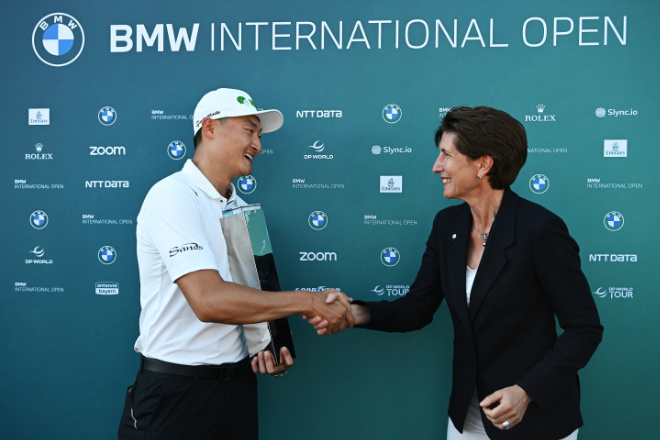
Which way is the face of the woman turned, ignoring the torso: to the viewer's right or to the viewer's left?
to the viewer's left

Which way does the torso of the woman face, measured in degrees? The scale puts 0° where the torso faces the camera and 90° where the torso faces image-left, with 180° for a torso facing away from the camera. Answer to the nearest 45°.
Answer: approximately 45°

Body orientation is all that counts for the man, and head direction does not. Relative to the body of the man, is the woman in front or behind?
in front

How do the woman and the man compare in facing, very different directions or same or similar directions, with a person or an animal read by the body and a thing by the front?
very different directions

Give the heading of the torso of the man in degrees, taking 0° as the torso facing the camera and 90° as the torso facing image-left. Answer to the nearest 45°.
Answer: approximately 270°

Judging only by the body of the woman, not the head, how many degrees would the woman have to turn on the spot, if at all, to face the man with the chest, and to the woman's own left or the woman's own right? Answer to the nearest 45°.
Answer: approximately 45° to the woman's own right
